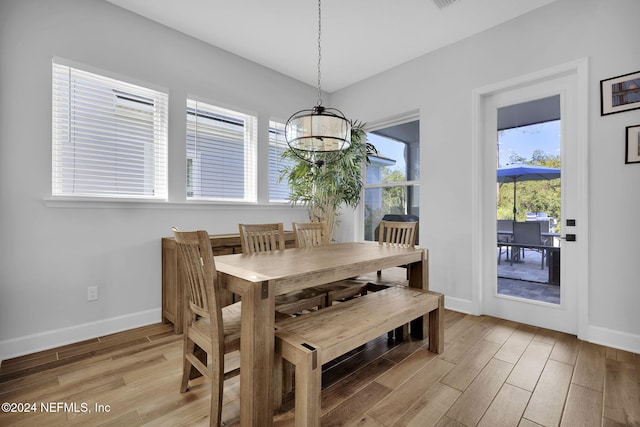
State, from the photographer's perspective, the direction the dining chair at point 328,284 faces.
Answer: facing the viewer and to the right of the viewer

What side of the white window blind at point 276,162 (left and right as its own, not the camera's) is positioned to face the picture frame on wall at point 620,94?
front

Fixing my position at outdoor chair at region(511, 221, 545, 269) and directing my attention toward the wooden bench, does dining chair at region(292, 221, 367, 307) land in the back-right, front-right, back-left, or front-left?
front-right

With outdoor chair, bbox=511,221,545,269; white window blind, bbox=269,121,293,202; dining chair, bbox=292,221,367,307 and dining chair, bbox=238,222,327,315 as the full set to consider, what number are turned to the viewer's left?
0

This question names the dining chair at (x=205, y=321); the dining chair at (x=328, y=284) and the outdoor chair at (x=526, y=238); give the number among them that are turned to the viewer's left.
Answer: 0

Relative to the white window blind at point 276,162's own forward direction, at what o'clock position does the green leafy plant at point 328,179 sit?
The green leafy plant is roughly at 11 o'clock from the white window blind.

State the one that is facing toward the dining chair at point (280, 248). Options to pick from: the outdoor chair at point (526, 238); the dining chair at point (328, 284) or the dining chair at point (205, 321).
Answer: the dining chair at point (205, 321)

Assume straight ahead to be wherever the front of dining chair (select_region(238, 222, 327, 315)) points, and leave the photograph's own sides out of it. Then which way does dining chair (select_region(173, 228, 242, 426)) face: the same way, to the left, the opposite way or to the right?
to the left

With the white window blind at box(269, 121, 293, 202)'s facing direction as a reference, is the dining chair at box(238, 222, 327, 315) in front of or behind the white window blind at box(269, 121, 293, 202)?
in front

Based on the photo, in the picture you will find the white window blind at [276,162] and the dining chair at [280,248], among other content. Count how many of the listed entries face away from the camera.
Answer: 0

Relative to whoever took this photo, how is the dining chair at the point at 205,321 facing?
facing away from the viewer and to the right of the viewer
